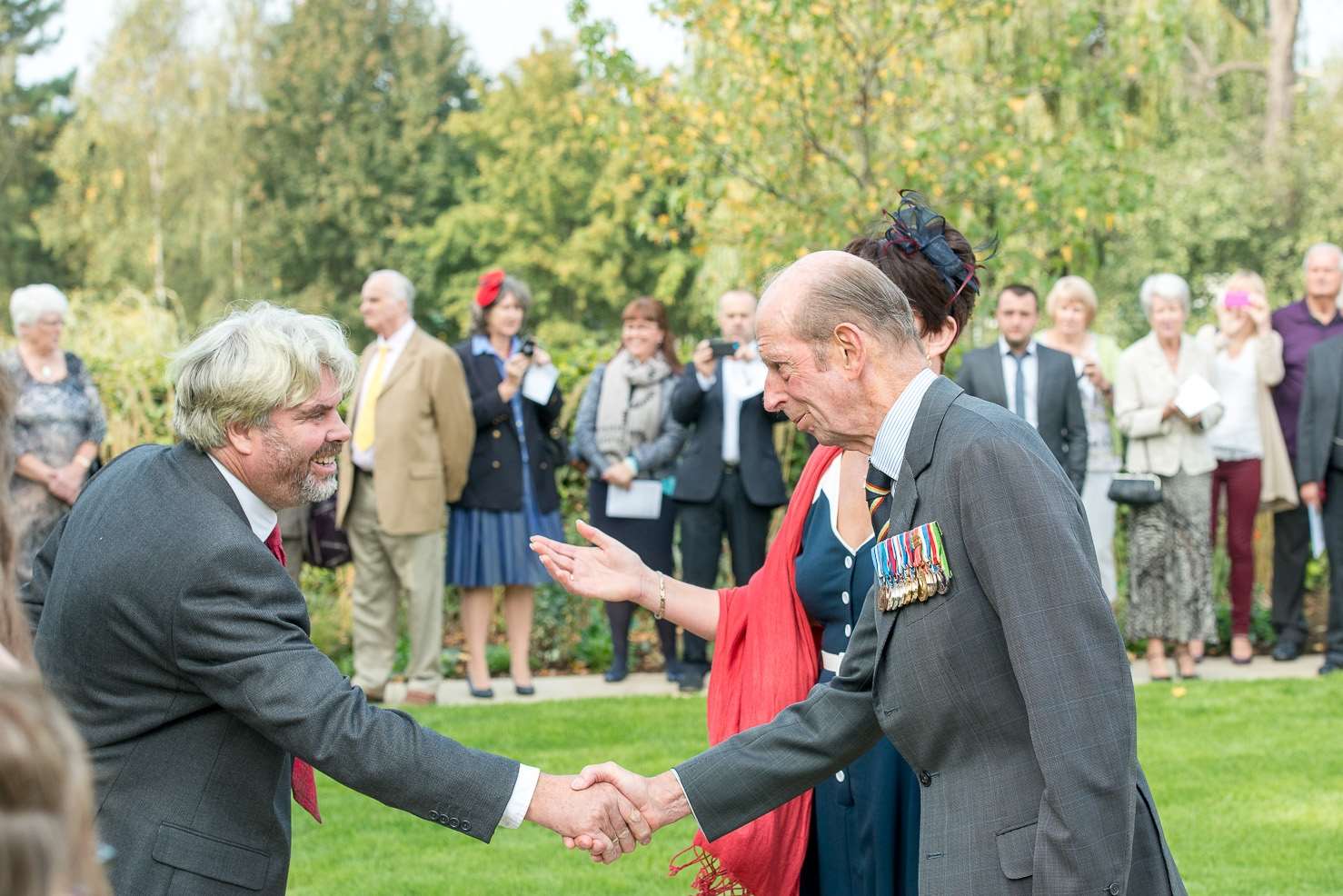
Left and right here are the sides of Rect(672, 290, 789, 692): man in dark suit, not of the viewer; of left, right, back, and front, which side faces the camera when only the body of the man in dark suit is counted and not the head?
front

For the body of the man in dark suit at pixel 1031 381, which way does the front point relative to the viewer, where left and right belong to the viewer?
facing the viewer

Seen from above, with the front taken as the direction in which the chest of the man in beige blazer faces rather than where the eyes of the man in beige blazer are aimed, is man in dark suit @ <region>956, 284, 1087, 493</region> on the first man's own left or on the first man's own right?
on the first man's own left

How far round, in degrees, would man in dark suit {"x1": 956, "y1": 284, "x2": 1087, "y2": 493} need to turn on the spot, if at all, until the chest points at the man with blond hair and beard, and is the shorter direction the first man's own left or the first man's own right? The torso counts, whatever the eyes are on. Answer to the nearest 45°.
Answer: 0° — they already face them

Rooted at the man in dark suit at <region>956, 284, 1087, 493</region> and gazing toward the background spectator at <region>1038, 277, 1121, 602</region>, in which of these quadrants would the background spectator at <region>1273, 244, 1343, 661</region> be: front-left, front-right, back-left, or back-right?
front-right

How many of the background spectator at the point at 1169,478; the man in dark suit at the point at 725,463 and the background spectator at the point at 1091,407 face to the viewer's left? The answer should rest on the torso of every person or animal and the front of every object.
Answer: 0

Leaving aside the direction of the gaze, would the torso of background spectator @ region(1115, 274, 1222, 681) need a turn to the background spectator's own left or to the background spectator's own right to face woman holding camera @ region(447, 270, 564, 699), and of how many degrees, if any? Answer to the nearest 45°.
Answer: approximately 90° to the background spectator's own right

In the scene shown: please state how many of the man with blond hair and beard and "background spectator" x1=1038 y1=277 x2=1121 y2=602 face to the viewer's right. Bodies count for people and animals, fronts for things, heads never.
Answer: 1

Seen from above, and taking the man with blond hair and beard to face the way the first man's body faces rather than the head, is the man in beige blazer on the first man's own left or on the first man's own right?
on the first man's own left

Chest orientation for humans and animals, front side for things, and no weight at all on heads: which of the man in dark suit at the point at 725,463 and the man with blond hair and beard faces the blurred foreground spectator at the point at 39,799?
the man in dark suit

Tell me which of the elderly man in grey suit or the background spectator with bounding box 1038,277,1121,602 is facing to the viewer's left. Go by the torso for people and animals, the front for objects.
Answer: the elderly man in grey suit

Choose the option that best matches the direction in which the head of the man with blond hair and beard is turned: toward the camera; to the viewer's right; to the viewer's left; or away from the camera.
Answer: to the viewer's right

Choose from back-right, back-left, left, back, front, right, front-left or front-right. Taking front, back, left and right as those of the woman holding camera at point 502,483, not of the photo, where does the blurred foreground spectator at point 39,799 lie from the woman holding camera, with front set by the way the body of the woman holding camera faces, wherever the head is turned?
front-right

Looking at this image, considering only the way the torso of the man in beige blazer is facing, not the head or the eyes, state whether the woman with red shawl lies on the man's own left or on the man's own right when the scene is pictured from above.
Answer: on the man's own left
